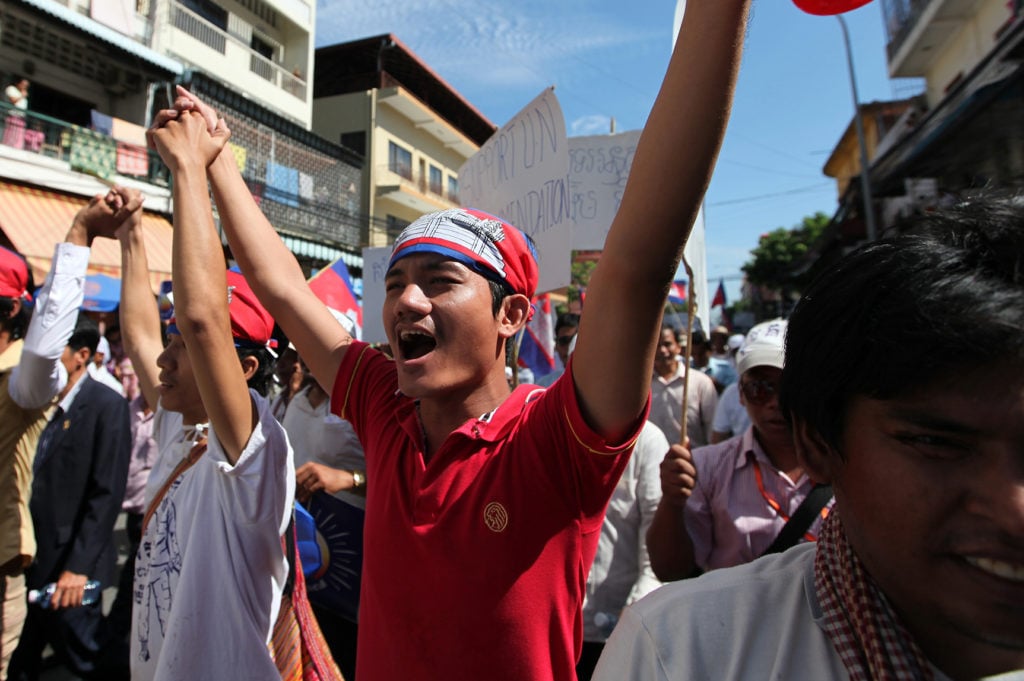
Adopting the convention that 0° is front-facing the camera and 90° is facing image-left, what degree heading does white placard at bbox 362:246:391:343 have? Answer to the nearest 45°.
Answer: approximately 0°

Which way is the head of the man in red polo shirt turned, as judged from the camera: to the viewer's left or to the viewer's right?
to the viewer's left

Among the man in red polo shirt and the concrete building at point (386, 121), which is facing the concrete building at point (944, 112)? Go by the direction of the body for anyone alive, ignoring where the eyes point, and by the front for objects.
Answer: the concrete building at point (386, 121)

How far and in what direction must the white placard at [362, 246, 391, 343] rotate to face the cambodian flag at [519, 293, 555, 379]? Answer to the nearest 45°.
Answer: approximately 135° to its left

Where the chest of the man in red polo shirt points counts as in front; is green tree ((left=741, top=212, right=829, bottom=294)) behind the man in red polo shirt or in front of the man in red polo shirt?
behind

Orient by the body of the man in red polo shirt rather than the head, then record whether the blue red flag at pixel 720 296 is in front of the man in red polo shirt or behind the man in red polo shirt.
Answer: behind

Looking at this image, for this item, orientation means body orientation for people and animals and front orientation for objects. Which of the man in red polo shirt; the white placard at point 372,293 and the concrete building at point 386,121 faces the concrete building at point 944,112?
the concrete building at point 386,121
